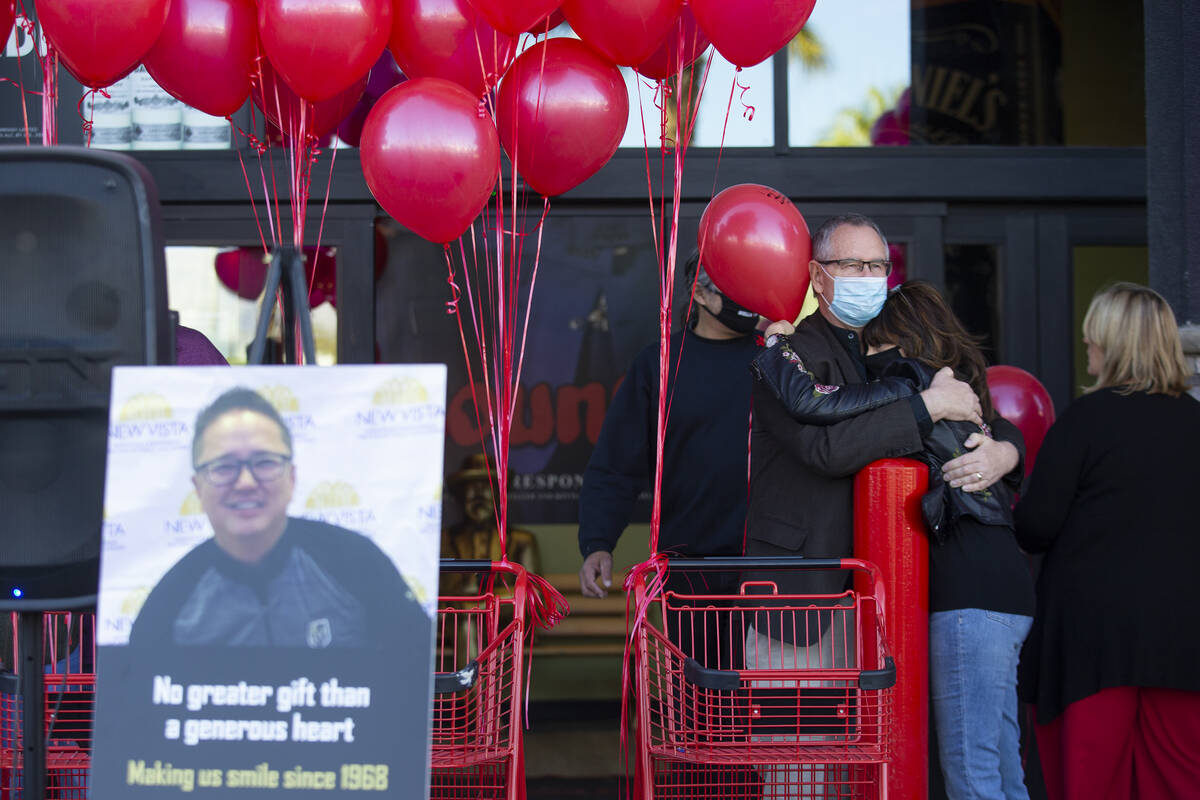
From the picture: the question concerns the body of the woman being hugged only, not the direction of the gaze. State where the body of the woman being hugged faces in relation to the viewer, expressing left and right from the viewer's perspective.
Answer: facing to the left of the viewer

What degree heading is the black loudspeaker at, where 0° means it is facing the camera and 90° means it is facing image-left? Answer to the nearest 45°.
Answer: approximately 0°

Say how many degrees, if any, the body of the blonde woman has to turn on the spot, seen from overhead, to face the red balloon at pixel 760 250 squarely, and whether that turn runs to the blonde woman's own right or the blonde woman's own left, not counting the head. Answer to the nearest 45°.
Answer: approximately 90° to the blonde woman's own left

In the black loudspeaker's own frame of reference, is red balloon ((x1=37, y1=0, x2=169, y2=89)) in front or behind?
behind
